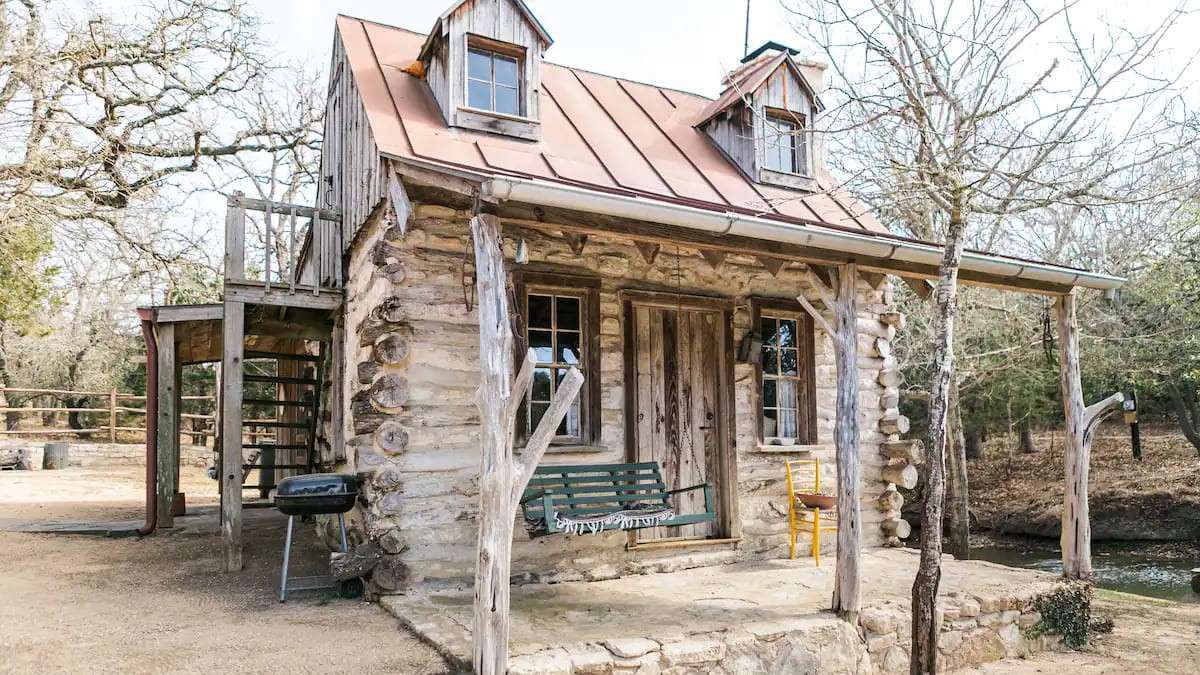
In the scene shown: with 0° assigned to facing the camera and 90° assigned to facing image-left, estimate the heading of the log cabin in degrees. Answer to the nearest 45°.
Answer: approximately 315°

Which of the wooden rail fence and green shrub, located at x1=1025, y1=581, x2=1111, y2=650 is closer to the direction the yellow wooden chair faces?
the green shrub

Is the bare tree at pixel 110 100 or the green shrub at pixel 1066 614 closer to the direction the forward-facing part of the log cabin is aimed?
the green shrub

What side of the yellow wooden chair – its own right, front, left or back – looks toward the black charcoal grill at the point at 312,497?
right

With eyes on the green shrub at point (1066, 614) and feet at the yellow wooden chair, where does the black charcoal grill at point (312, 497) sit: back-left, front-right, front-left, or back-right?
back-right

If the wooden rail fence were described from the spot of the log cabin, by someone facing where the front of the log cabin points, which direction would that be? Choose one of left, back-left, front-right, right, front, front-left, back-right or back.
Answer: back

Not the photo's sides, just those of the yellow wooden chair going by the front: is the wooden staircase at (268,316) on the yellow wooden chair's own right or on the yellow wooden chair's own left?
on the yellow wooden chair's own right

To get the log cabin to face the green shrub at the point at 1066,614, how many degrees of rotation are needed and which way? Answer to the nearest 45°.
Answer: approximately 45° to its left
